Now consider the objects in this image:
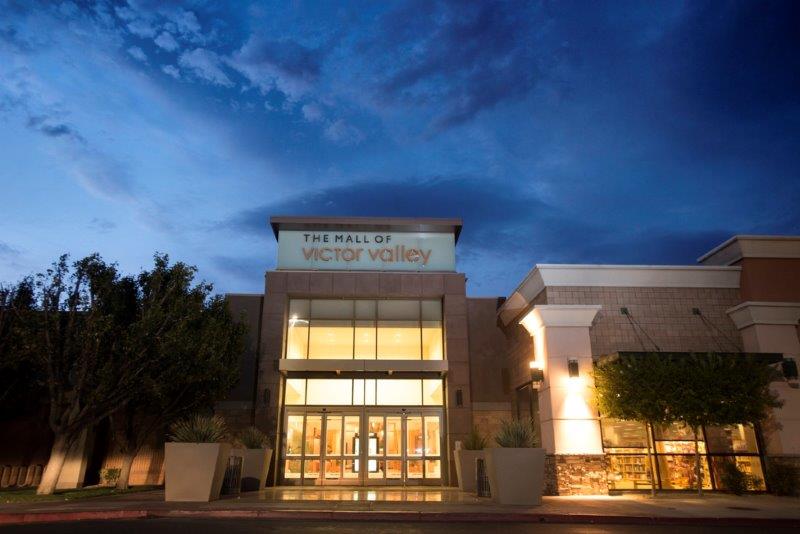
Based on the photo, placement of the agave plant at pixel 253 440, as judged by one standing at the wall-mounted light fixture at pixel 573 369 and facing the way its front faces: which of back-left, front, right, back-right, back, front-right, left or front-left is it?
right

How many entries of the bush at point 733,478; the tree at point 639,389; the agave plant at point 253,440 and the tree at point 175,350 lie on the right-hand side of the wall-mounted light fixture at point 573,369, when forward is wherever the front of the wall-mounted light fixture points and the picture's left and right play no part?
2

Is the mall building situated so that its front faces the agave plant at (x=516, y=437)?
yes

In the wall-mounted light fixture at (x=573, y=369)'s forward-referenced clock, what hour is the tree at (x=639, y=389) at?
The tree is roughly at 10 o'clock from the wall-mounted light fixture.

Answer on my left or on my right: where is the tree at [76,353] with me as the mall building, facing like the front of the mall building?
on my right

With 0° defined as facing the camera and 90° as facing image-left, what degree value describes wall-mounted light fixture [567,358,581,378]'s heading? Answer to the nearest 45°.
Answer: approximately 0°

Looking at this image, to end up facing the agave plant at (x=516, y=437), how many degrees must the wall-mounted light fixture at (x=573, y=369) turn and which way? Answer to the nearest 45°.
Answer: approximately 45° to its right
